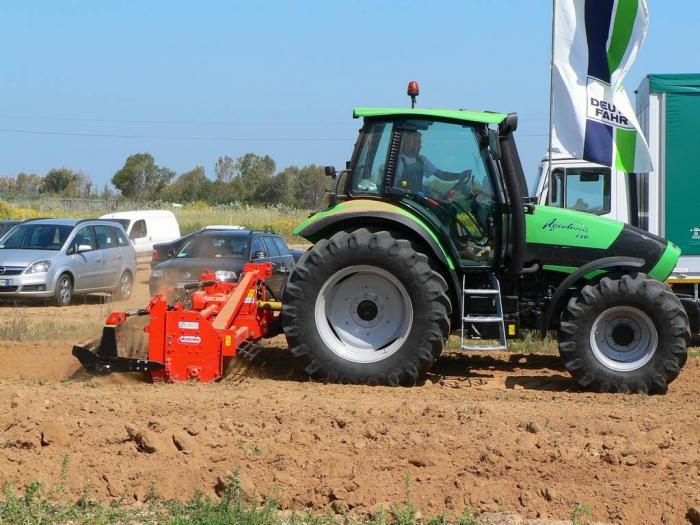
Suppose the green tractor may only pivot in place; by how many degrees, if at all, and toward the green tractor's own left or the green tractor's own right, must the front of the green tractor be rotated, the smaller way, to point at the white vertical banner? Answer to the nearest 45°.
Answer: approximately 45° to the green tractor's own left

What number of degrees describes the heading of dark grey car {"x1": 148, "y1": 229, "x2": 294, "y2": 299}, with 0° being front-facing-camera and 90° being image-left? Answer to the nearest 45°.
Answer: approximately 45°

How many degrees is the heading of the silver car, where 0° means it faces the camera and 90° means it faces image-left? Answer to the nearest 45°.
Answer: approximately 45°

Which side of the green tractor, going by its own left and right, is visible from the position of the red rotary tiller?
back

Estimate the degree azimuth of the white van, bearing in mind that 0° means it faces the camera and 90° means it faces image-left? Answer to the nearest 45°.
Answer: approximately 45°

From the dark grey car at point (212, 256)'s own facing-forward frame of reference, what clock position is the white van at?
The white van is roughly at 4 o'clock from the dark grey car.

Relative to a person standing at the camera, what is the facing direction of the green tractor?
facing to the right of the viewer

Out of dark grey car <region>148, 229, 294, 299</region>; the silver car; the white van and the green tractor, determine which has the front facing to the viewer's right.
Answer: the green tractor

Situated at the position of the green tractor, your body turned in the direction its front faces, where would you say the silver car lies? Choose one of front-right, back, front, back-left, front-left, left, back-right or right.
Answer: back-left
